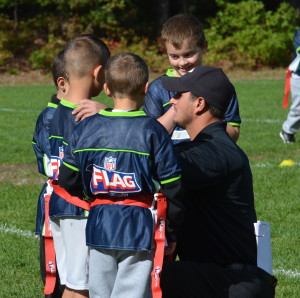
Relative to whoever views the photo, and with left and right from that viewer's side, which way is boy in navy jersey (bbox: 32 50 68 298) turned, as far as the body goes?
facing away from the viewer and to the right of the viewer

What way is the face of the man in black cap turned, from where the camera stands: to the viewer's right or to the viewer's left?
to the viewer's left

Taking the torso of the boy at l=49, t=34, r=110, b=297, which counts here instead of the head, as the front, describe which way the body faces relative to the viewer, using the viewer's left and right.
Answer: facing away from the viewer and to the right of the viewer

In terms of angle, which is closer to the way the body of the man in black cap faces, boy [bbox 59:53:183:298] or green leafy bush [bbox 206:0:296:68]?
the boy

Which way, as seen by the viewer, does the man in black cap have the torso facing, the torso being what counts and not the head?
to the viewer's left

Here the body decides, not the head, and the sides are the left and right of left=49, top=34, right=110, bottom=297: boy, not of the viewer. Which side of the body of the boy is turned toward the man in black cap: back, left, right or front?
right

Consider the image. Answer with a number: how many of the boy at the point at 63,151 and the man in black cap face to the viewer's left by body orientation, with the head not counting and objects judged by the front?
1
